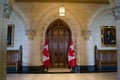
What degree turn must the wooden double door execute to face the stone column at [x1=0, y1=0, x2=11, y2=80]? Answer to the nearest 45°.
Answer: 0° — it already faces it

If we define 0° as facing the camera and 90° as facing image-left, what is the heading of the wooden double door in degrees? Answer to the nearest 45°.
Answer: approximately 0°
